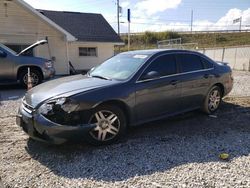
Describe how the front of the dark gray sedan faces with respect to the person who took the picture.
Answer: facing the viewer and to the left of the viewer

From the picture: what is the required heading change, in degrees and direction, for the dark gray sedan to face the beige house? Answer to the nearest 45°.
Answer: approximately 135° to its right
